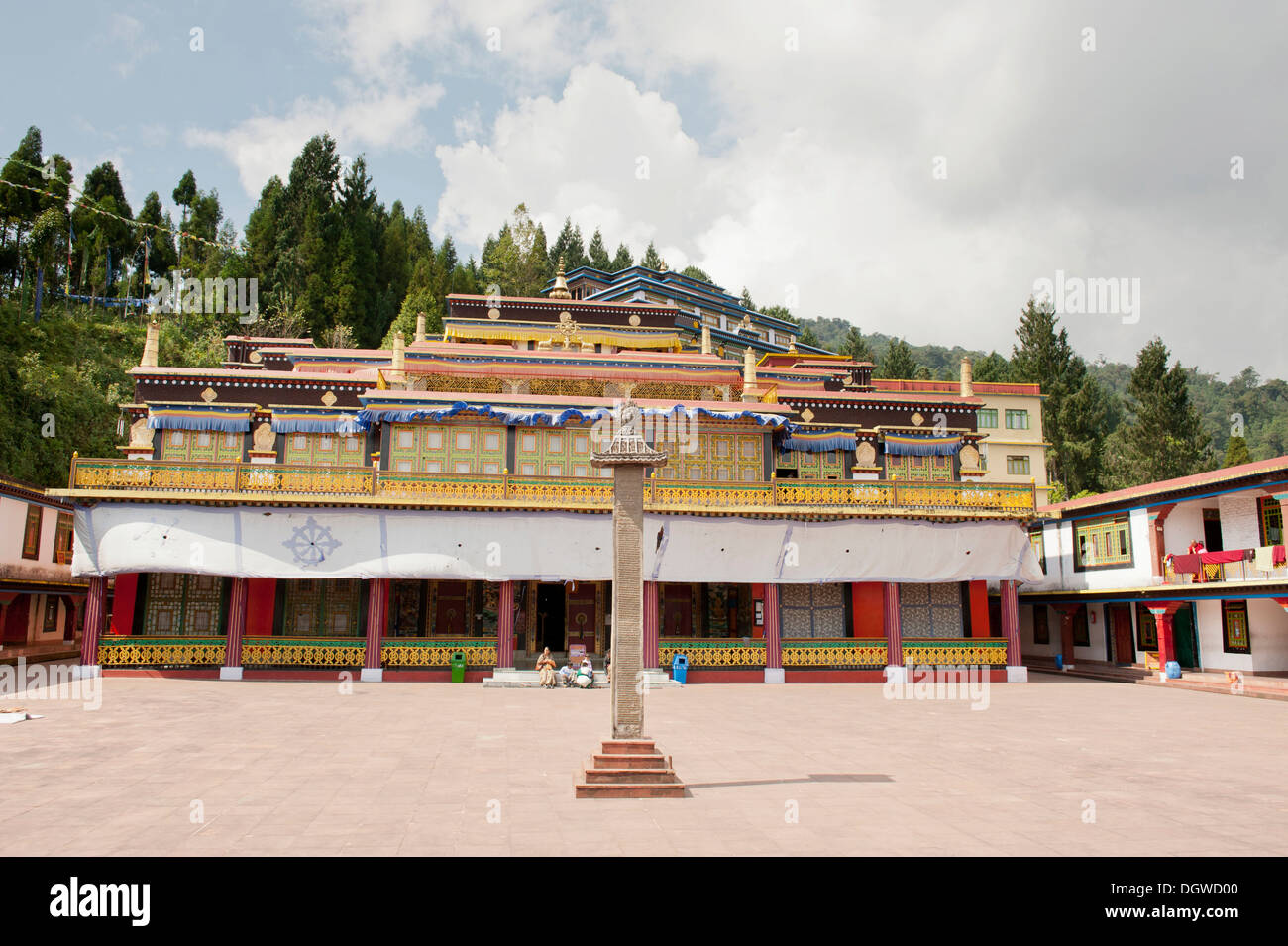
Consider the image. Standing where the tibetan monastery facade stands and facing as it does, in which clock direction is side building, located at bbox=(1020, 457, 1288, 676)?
The side building is roughly at 9 o'clock from the tibetan monastery facade.

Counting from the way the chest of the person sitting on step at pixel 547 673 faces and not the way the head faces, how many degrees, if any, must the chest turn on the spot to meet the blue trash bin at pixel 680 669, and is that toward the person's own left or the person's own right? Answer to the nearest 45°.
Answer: approximately 90° to the person's own left

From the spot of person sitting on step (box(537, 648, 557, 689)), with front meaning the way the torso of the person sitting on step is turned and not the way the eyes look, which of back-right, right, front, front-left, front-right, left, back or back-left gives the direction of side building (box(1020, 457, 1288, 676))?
left
